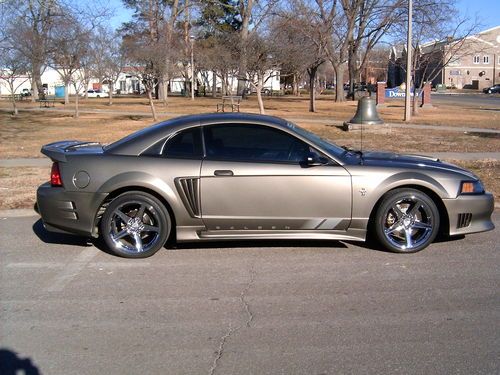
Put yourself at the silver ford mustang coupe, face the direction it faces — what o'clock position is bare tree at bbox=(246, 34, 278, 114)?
The bare tree is roughly at 9 o'clock from the silver ford mustang coupe.

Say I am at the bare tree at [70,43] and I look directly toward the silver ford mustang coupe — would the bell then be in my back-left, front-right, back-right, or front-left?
front-left

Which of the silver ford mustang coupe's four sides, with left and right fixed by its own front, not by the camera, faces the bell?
left

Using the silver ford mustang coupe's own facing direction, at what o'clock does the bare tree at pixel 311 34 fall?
The bare tree is roughly at 9 o'clock from the silver ford mustang coupe.

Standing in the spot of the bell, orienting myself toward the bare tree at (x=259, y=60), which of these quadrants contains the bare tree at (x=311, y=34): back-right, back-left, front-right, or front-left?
front-right

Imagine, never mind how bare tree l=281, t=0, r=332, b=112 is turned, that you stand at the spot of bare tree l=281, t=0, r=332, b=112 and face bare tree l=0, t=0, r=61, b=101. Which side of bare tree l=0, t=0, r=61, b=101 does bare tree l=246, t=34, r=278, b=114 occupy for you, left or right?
left

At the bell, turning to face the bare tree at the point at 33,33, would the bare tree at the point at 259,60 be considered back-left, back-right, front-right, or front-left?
front-right

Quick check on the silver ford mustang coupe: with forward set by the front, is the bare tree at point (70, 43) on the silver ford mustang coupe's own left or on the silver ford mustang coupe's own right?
on the silver ford mustang coupe's own left

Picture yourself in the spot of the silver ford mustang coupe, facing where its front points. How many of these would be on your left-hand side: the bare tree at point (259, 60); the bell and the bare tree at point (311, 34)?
3

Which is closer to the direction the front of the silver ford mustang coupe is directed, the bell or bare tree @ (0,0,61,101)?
the bell

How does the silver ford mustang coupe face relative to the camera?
to the viewer's right
